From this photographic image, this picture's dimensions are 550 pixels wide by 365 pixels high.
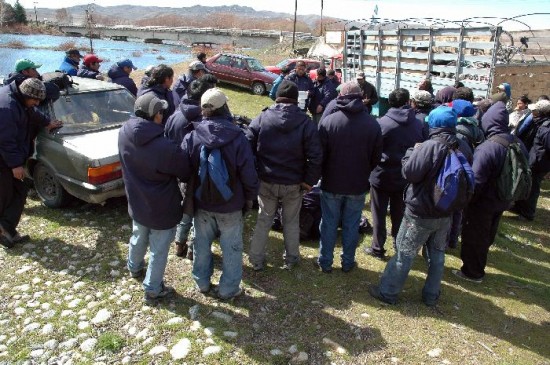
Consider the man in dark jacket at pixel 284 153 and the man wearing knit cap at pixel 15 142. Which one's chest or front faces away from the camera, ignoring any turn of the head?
the man in dark jacket

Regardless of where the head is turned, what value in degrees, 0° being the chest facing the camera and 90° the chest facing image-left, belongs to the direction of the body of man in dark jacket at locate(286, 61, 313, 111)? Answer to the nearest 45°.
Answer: approximately 0°

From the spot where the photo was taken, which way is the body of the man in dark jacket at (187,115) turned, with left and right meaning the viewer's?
facing away from the viewer and to the right of the viewer

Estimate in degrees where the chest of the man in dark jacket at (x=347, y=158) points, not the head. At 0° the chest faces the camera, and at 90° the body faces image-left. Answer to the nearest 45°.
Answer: approximately 180°

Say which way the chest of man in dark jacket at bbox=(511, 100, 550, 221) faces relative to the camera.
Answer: to the viewer's left

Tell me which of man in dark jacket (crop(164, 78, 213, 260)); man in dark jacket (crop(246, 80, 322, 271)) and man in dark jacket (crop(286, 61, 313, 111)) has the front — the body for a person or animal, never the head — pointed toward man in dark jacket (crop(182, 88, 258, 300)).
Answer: man in dark jacket (crop(286, 61, 313, 111))

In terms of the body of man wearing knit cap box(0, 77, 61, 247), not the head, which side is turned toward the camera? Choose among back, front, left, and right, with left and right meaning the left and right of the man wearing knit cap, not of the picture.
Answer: right

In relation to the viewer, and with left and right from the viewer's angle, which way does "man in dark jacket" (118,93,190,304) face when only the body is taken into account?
facing away from the viewer and to the right of the viewer

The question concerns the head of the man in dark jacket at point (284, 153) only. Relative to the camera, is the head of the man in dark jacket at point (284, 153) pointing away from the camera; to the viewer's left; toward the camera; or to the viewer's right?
away from the camera
